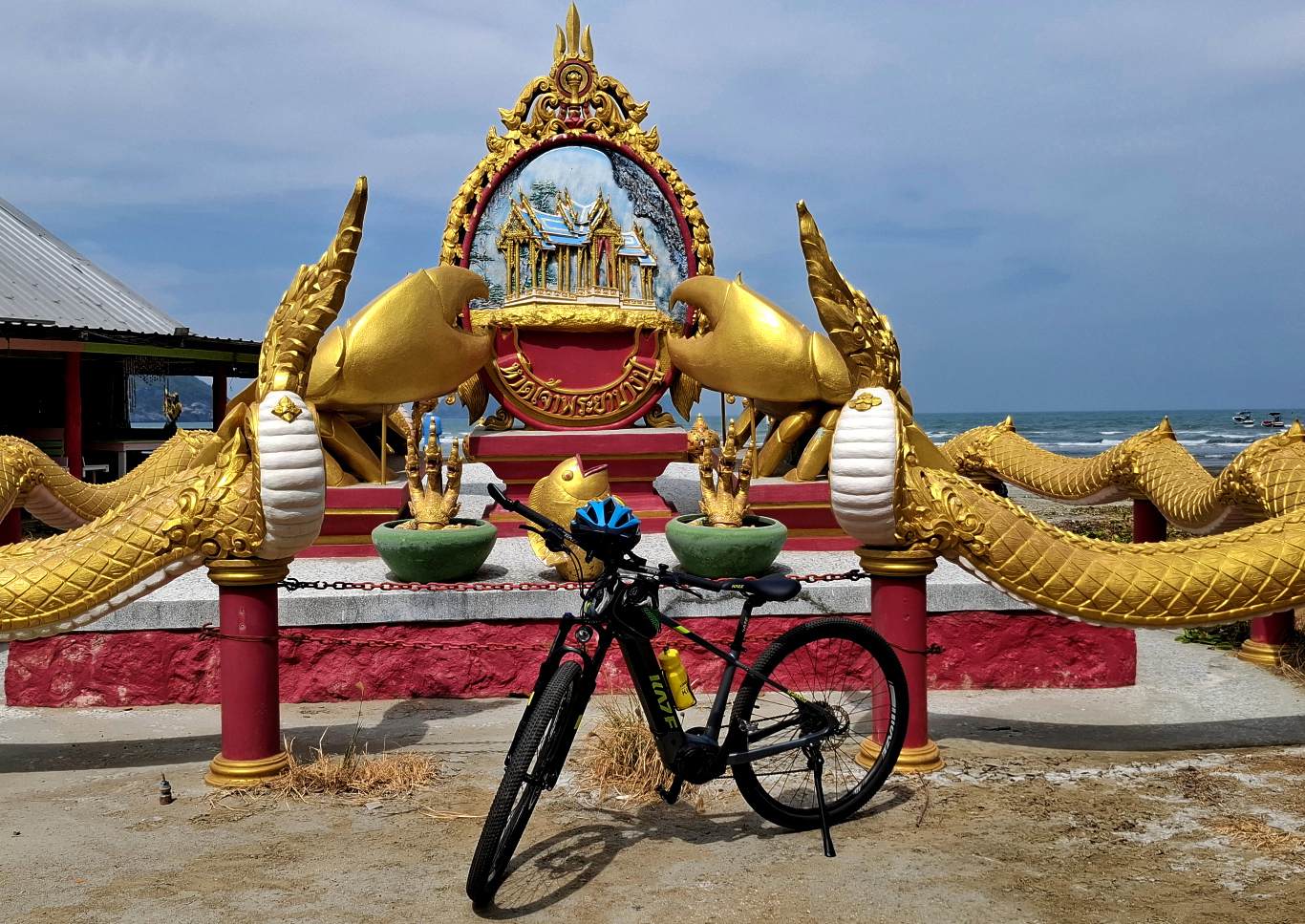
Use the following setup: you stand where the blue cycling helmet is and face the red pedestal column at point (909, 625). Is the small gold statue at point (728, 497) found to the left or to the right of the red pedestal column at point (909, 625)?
left

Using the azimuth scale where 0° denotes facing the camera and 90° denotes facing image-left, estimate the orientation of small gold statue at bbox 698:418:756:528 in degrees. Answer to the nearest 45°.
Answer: approximately 0°

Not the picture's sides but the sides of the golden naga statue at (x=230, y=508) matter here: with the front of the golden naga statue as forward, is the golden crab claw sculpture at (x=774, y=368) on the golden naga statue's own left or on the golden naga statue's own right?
on the golden naga statue's own left

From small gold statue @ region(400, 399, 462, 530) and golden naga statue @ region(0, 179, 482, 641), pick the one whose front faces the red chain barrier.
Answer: the small gold statue

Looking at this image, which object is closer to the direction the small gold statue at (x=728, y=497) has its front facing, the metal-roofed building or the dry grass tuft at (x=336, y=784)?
the dry grass tuft

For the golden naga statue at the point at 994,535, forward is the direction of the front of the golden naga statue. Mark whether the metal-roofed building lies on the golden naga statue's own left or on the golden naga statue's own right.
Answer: on the golden naga statue's own right

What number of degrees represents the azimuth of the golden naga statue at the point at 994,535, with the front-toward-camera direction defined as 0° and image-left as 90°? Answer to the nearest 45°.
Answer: approximately 45°

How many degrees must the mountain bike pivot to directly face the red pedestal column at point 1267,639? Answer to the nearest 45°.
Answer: approximately 180°

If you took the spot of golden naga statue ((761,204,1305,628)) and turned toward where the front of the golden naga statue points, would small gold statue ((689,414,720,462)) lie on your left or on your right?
on your right
